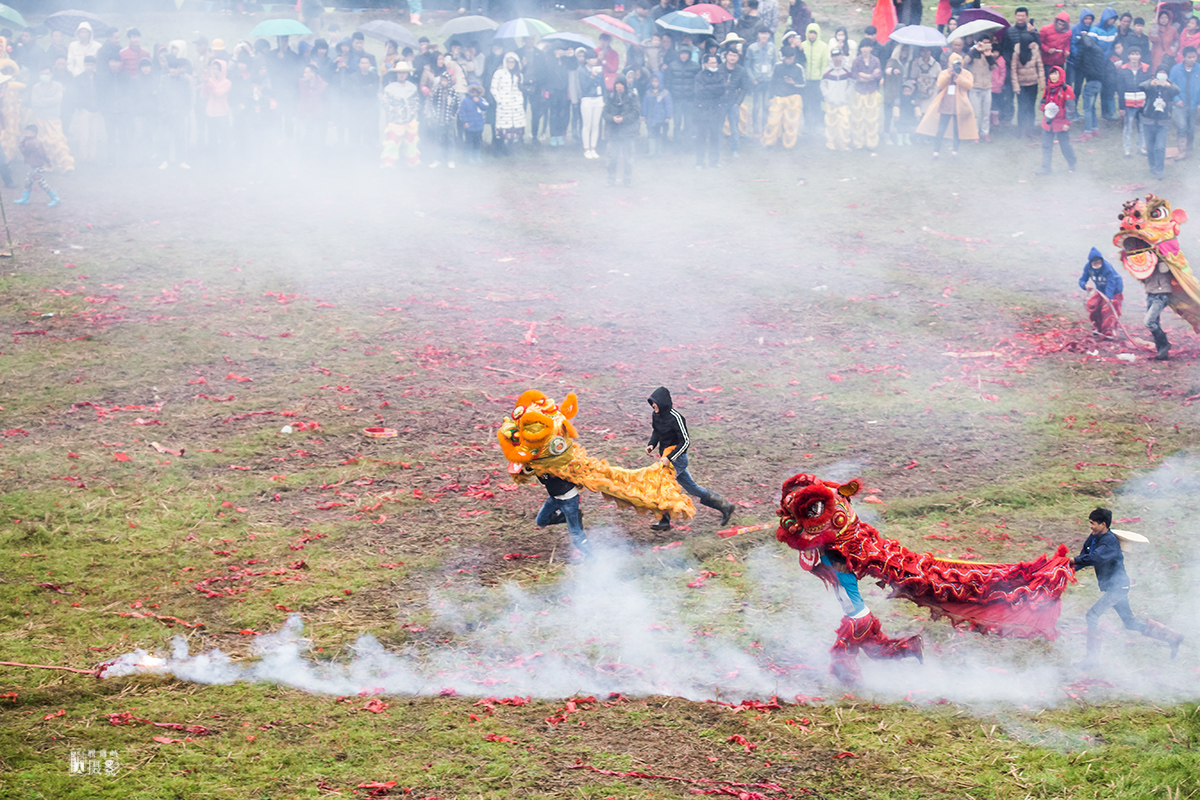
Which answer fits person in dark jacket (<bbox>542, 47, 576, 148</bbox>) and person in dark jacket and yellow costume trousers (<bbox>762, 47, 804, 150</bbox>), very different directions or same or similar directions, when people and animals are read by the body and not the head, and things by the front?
same or similar directions

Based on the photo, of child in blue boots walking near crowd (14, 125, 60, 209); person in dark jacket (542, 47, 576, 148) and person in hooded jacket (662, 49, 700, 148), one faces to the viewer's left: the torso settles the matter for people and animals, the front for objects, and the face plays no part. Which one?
the child in blue boots walking near crowd

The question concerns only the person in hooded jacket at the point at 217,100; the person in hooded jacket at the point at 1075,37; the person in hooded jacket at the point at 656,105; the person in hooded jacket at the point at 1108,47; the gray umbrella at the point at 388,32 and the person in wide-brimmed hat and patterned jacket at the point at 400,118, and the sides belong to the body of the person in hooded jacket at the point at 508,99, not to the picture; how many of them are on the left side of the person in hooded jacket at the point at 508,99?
3

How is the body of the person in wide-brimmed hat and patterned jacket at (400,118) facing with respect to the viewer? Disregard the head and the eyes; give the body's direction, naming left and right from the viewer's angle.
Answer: facing the viewer

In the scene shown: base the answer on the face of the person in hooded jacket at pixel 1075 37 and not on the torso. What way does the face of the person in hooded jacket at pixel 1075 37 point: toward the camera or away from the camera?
toward the camera

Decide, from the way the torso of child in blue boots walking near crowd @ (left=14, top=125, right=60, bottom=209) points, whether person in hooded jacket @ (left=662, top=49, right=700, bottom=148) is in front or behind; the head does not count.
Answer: behind

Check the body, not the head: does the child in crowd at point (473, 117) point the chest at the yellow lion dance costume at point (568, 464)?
yes

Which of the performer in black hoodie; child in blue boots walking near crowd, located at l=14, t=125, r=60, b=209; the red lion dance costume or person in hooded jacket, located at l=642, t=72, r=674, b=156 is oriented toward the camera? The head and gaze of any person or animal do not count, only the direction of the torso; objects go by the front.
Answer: the person in hooded jacket

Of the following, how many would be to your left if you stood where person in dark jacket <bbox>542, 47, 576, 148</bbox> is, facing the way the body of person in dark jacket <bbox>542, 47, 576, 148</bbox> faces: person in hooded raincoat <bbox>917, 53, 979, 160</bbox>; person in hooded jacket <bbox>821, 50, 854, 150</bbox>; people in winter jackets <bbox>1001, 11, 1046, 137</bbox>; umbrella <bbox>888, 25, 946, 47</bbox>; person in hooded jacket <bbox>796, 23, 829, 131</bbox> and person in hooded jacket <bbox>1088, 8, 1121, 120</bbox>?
6

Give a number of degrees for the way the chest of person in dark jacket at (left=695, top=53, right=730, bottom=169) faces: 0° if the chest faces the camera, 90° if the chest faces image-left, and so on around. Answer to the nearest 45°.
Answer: approximately 0°

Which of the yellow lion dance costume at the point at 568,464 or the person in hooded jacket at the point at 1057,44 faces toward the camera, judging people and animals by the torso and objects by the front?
the person in hooded jacket

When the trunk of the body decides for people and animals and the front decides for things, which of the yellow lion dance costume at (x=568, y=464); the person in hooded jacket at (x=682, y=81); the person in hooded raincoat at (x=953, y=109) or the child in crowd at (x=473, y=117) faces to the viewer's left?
the yellow lion dance costume

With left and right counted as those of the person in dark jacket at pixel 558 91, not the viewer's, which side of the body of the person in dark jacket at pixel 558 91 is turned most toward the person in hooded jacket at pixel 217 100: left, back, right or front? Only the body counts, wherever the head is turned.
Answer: right

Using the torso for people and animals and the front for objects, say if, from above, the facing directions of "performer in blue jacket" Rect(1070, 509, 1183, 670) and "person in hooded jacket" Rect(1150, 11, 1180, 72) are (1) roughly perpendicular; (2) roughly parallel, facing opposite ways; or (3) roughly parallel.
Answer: roughly perpendicular

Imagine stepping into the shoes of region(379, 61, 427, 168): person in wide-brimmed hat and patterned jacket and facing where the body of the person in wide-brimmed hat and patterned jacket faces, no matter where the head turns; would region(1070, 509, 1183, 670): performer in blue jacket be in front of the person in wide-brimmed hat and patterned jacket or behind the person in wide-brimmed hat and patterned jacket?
in front

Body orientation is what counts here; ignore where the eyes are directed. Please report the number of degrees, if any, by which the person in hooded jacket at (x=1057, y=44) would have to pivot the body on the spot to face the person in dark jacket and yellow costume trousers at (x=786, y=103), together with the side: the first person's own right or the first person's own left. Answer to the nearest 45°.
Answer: approximately 90° to the first person's own right

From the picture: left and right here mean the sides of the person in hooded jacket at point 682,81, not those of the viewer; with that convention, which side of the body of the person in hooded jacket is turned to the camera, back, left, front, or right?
front

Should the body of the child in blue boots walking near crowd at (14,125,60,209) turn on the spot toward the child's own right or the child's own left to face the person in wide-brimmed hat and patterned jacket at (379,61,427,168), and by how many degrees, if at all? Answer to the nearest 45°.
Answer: approximately 180°

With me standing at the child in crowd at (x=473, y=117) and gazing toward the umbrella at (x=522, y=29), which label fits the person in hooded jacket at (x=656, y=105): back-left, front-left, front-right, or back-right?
front-right
